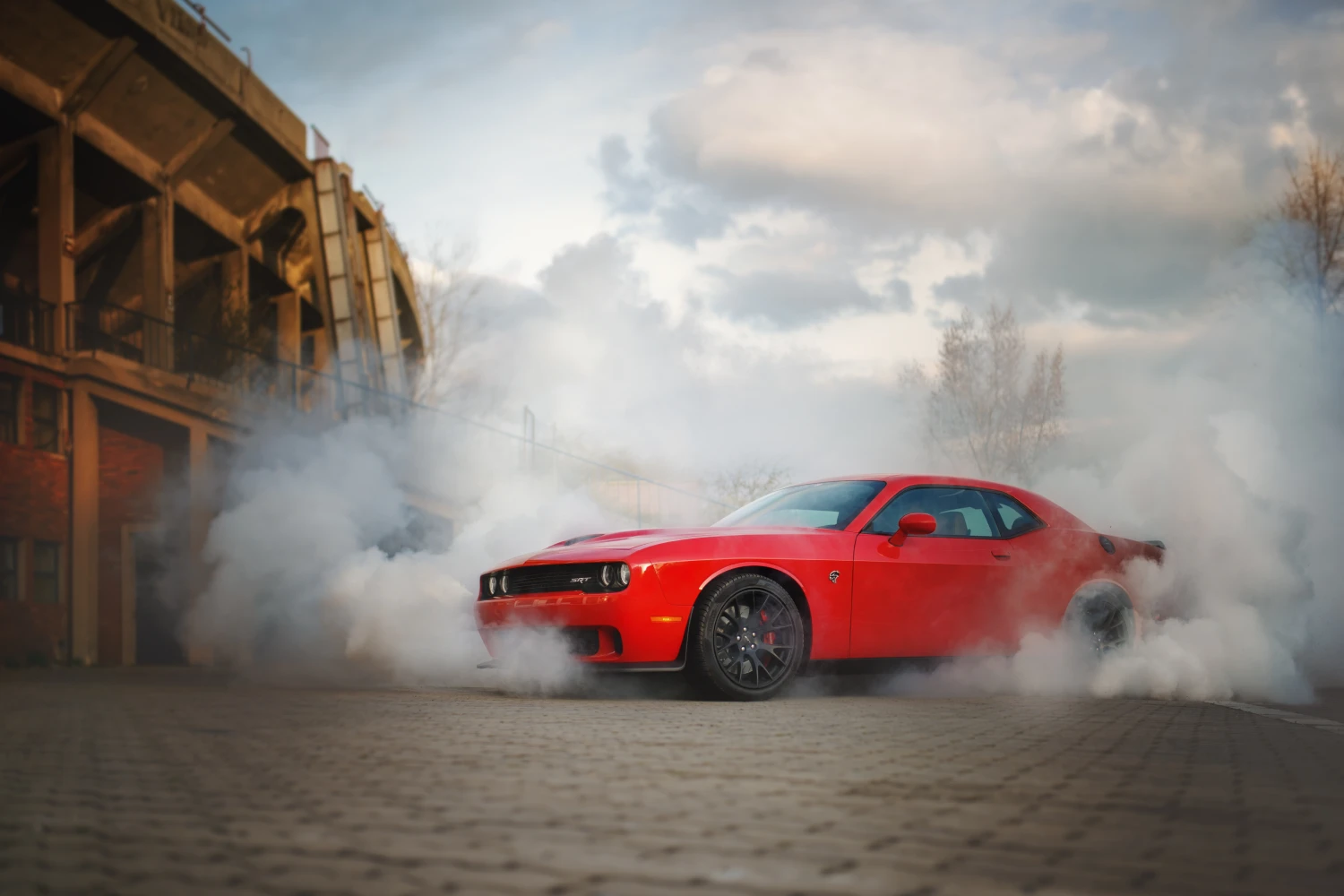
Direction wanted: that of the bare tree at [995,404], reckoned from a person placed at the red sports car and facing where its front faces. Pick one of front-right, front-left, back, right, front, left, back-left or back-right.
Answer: back-right

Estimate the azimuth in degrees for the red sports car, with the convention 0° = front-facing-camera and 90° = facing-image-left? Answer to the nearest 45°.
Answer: approximately 45°

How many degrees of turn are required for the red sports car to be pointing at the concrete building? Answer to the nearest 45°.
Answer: approximately 90° to its right

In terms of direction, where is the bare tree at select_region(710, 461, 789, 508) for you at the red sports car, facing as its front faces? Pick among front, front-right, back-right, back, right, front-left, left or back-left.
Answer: back-right
